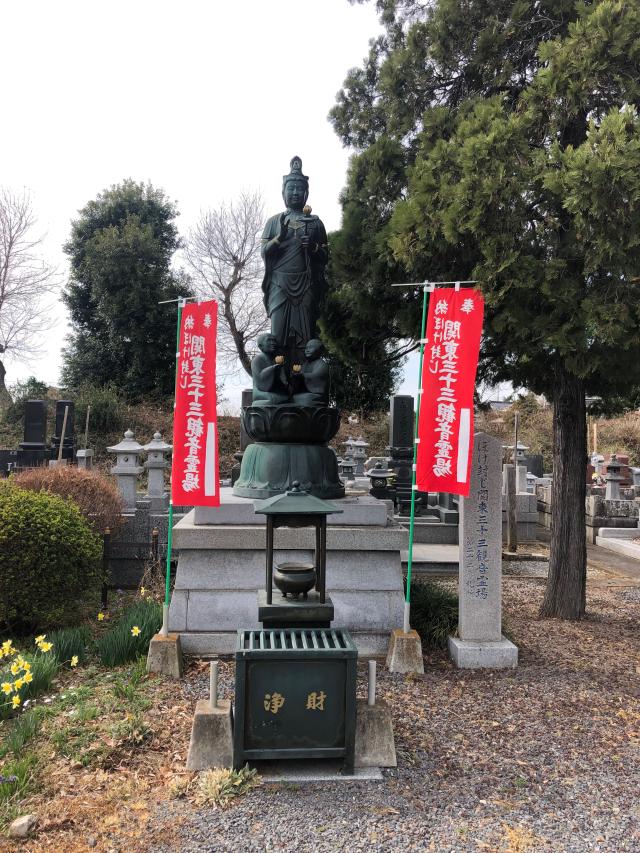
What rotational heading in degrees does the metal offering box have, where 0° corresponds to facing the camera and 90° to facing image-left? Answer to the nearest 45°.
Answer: approximately 0°

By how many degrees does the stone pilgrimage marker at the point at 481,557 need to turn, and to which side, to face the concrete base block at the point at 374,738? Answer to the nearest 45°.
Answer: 0° — it already faces it

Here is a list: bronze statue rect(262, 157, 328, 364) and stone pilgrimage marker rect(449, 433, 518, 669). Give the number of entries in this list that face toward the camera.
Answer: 2

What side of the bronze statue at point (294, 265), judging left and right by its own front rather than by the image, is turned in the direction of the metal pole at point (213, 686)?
front

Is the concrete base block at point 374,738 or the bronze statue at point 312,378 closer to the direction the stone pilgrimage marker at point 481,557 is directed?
the concrete base block

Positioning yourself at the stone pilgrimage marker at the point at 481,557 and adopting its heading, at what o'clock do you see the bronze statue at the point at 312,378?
The bronze statue is roughly at 4 o'clock from the stone pilgrimage marker.

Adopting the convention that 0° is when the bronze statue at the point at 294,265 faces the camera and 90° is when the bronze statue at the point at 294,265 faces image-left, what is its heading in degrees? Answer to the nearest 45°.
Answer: approximately 0°

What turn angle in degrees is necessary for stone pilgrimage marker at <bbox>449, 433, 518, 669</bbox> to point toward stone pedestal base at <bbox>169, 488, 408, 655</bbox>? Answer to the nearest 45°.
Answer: approximately 90° to its right

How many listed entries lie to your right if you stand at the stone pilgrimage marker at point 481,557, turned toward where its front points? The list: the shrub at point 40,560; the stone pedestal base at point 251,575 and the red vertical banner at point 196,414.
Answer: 3
